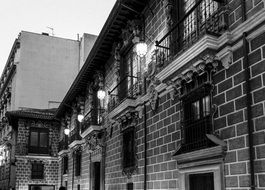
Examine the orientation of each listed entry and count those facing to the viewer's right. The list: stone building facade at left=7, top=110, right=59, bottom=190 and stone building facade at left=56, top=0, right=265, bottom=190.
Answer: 0

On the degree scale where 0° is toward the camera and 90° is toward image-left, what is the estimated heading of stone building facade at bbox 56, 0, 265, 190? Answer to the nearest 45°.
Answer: approximately 45°

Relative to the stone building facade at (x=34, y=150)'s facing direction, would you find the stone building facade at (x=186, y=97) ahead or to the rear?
ahead

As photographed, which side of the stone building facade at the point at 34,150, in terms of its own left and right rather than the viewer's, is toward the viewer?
front

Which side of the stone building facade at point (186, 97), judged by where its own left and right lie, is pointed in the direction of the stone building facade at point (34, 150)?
right
